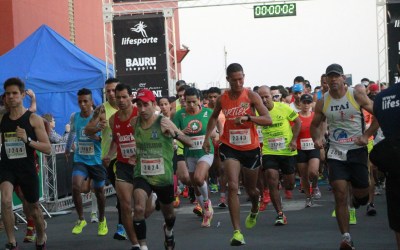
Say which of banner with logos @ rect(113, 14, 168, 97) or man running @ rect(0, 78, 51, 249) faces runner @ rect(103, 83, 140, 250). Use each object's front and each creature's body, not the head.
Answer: the banner with logos

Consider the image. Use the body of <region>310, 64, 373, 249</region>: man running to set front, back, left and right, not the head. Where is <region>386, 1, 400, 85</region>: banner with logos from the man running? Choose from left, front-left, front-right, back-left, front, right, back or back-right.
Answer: back

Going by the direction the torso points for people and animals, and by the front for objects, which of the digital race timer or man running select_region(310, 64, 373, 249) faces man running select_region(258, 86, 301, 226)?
the digital race timer

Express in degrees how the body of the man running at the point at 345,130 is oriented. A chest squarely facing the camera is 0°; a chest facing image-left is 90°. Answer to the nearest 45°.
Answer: approximately 0°

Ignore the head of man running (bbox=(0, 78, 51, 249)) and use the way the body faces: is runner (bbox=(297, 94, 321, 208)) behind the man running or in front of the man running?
behind

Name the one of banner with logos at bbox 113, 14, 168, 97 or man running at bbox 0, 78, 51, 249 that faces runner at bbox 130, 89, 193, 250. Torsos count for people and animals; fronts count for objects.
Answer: the banner with logos

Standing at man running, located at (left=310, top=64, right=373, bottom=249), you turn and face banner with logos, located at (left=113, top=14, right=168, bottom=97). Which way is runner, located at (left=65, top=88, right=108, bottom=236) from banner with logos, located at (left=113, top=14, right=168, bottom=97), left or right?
left

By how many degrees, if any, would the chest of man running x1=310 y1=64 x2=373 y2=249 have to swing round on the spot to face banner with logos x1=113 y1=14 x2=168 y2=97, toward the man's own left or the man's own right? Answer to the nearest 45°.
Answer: approximately 135° to the man's own right

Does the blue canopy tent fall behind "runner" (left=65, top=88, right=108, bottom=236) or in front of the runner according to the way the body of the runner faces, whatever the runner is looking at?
behind
